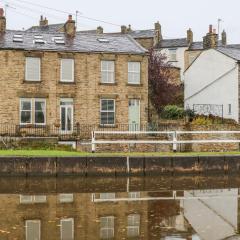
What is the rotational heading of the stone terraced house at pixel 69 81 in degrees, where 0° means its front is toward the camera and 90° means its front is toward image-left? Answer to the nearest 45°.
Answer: approximately 0°

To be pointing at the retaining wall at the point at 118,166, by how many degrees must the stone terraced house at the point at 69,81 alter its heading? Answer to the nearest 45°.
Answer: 0° — it already faces it
